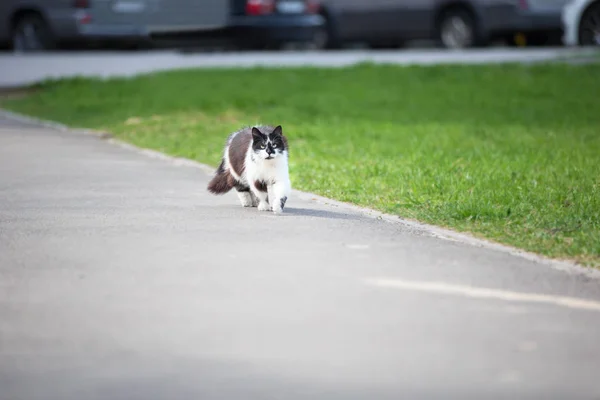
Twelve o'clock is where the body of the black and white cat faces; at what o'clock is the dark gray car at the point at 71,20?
The dark gray car is roughly at 7 o'clock from the black and white cat.

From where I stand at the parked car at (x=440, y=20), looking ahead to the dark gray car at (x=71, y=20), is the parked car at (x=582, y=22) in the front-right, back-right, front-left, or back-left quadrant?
back-left

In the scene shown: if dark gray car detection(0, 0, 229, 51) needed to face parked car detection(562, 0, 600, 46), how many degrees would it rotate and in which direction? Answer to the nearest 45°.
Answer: approximately 135° to its right

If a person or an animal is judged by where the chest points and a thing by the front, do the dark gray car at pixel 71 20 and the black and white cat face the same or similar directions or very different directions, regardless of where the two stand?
very different directions

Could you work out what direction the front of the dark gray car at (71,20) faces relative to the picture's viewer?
facing away from the viewer and to the left of the viewer

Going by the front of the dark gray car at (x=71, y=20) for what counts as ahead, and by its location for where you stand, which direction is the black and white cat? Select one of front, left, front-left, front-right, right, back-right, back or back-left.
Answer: back-left

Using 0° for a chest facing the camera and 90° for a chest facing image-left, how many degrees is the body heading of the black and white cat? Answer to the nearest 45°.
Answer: approximately 315°

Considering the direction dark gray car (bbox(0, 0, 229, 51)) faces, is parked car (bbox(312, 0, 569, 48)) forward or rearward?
rearward

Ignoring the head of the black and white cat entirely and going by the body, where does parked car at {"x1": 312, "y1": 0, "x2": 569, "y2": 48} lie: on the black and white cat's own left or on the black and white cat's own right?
on the black and white cat's own left
